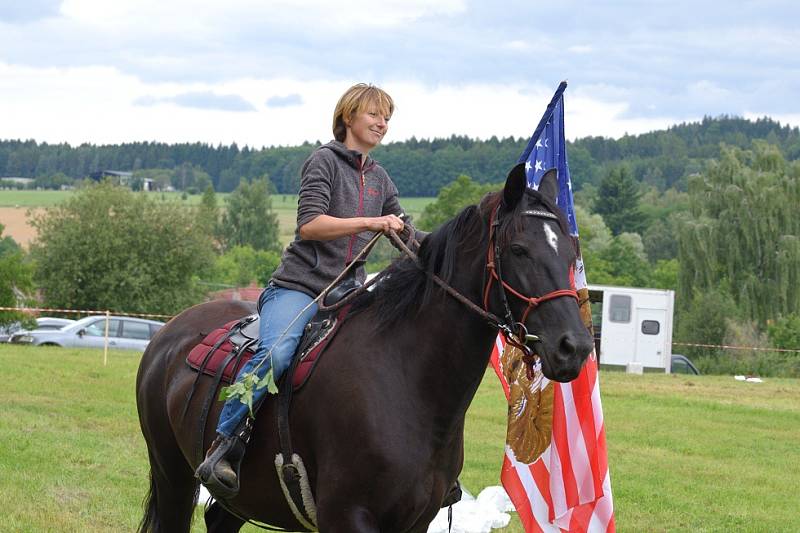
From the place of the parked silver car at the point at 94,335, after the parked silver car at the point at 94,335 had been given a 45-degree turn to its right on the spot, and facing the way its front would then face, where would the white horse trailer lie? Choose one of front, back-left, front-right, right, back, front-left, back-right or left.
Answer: back-right

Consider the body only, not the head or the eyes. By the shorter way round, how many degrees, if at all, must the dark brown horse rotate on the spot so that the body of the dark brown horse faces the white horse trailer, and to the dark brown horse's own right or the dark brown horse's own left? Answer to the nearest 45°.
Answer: approximately 135° to the dark brown horse's own left

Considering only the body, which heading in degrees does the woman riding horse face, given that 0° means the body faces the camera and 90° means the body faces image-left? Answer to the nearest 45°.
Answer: approximately 315°

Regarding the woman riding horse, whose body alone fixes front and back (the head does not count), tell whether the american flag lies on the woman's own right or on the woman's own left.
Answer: on the woman's own left

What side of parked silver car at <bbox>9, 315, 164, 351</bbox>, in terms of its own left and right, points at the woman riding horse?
left

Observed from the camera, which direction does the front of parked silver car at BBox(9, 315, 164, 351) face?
facing to the left of the viewer

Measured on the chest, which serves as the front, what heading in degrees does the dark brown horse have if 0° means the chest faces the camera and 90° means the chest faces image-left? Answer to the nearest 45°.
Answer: approximately 315°

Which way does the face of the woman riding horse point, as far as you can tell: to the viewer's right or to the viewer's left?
to the viewer's right

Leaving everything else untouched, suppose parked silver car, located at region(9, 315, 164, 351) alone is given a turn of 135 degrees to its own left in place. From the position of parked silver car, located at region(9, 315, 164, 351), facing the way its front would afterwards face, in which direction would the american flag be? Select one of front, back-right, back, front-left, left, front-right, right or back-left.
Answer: front-right
